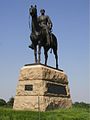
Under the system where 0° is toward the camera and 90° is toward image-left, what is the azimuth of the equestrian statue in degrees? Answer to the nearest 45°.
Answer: approximately 45°
